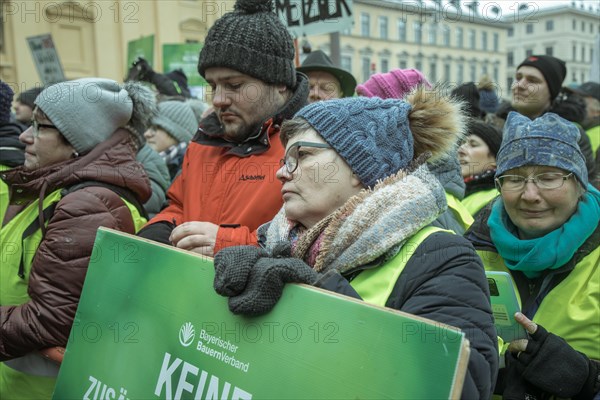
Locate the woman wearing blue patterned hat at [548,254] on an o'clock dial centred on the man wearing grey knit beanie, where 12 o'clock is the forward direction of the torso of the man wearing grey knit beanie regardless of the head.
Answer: The woman wearing blue patterned hat is roughly at 8 o'clock from the man wearing grey knit beanie.

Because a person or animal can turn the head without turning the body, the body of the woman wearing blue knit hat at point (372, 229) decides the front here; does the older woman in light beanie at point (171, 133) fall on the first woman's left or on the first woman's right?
on the first woman's right

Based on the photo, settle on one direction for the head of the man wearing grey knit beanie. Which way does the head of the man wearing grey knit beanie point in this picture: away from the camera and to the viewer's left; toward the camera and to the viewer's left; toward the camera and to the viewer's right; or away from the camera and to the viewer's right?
toward the camera and to the viewer's left

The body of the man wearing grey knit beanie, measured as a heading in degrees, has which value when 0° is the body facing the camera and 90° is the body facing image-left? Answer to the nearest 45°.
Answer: approximately 45°

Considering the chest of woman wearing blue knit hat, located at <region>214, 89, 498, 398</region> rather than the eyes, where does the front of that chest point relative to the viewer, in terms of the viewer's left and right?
facing to the left of the viewer

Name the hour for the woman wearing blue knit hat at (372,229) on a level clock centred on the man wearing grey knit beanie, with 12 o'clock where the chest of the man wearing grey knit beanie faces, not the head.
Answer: The woman wearing blue knit hat is roughly at 10 o'clock from the man wearing grey knit beanie.

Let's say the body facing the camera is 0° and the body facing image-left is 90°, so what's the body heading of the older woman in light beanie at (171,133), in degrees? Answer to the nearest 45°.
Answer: approximately 90°

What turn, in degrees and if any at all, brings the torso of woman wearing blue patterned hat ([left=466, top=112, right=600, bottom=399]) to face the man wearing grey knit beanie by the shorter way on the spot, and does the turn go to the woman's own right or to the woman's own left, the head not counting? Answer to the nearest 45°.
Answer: approximately 45° to the woman's own right
